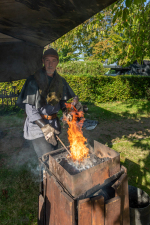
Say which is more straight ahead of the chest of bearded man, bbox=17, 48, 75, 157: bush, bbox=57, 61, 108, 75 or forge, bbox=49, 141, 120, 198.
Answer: the forge

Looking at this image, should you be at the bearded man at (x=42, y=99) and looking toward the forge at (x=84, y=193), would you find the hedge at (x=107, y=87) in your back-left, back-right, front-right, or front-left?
back-left

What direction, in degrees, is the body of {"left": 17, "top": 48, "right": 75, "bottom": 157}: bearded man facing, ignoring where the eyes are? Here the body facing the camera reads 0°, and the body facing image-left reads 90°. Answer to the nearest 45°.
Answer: approximately 315°

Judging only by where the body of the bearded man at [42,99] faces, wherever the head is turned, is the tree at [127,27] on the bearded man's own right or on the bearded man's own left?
on the bearded man's own left

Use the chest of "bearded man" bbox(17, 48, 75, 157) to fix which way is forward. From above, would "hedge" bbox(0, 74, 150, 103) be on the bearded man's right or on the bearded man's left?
on the bearded man's left

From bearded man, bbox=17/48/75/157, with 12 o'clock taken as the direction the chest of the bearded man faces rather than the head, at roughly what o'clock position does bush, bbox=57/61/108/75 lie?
The bush is roughly at 8 o'clock from the bearded man.
